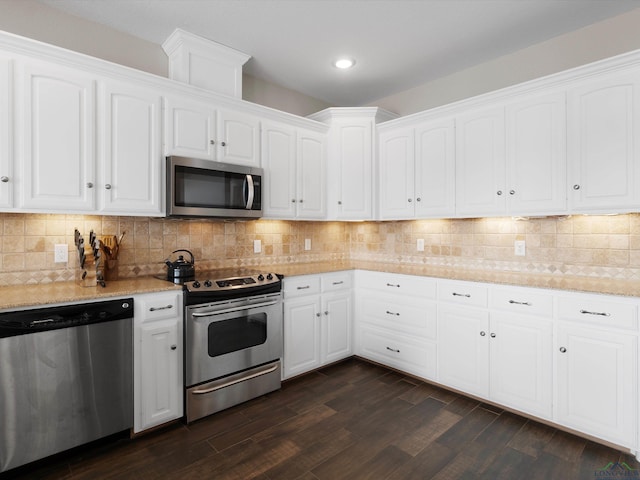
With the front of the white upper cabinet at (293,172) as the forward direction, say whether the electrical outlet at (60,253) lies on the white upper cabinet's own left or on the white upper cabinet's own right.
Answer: on the white upper cabinet's own right

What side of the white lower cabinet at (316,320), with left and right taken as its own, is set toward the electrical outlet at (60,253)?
right

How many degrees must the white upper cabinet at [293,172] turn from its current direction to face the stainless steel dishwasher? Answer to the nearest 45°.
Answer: approximately 90° to its right

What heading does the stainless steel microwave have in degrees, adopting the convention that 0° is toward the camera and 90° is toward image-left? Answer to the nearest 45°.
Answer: approximately 315°

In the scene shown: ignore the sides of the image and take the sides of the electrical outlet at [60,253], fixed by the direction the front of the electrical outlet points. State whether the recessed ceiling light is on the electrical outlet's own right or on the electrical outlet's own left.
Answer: on the electrical outlet's own left

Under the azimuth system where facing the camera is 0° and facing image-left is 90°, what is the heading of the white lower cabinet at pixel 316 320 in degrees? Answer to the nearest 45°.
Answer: approximately 315°

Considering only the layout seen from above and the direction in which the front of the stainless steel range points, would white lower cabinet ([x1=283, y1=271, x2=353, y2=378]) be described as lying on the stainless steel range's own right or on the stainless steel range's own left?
on the stainless steel range's own left
